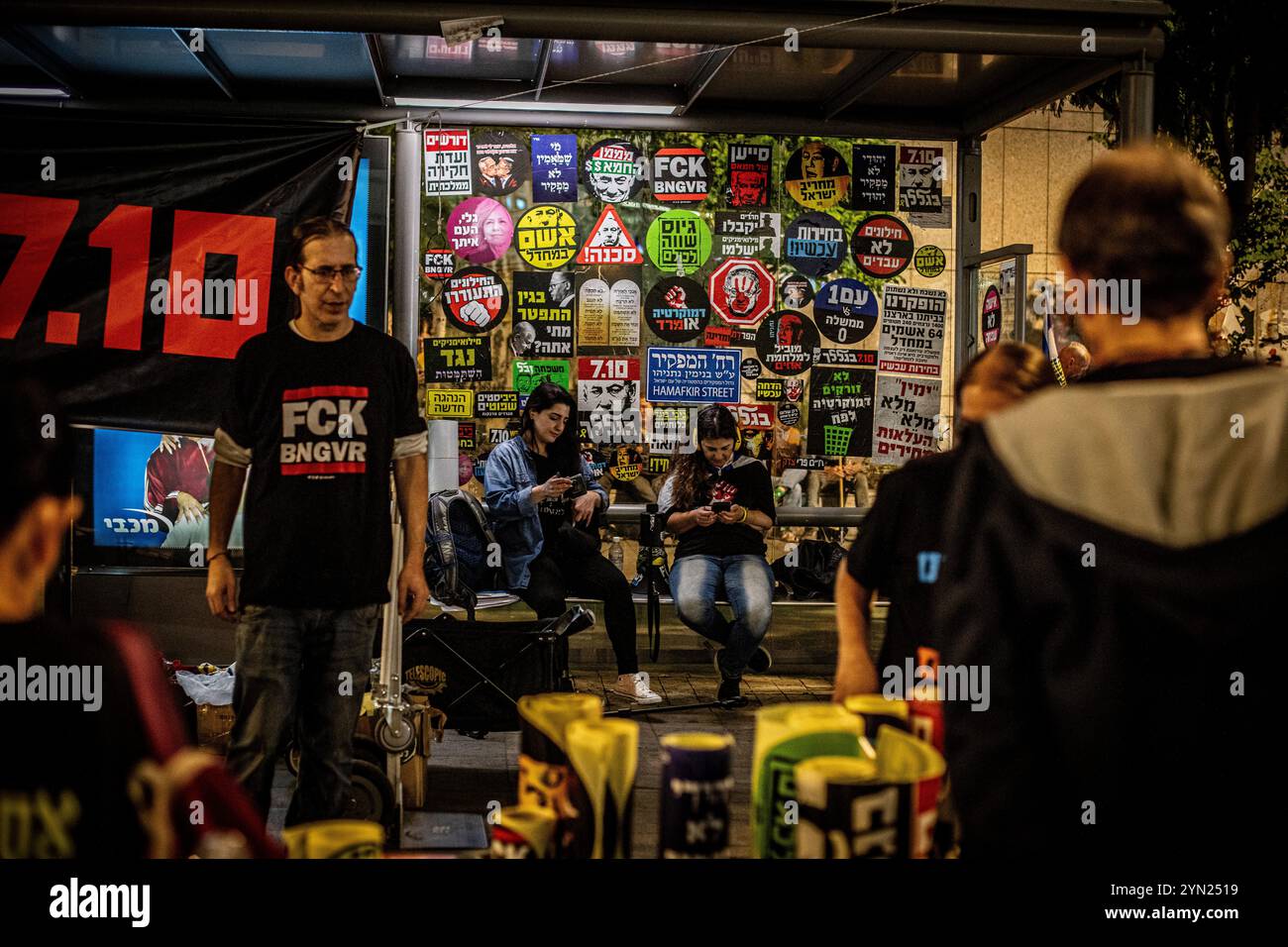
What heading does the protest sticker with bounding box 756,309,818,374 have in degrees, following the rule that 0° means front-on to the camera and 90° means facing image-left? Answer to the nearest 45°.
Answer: approximately 0°

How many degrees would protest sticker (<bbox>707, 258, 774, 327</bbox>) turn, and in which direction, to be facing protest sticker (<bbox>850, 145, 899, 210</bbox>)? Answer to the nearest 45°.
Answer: approximately 90° to its left

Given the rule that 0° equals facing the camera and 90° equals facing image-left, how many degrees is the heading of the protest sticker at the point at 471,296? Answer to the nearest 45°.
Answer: approximately 0°

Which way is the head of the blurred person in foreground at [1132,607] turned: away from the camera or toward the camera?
away from the camera

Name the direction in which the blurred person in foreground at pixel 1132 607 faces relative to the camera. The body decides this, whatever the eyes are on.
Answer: away from the camera
